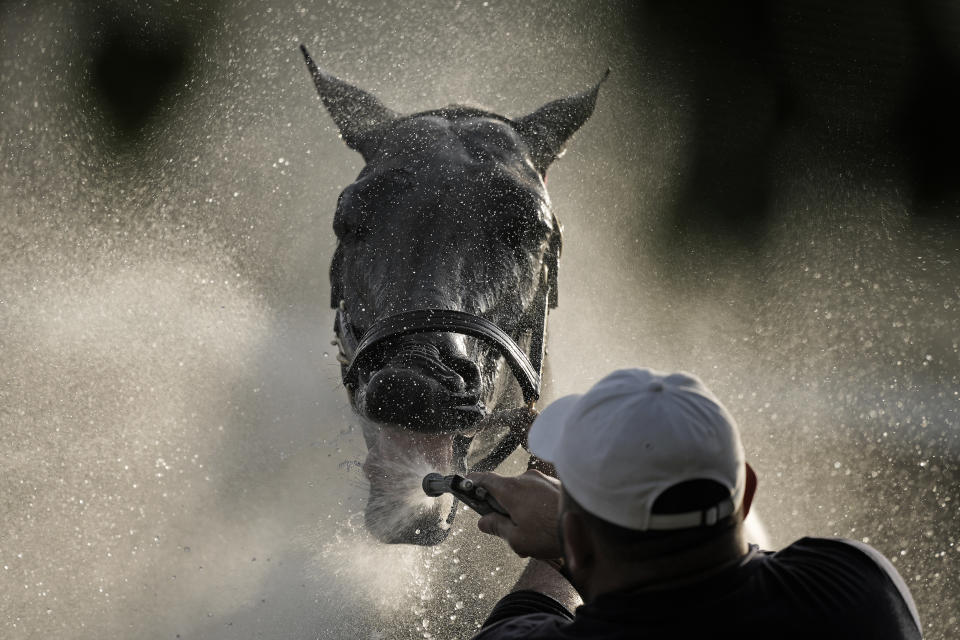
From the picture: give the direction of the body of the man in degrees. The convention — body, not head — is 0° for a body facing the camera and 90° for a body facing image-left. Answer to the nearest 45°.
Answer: approximately 135°

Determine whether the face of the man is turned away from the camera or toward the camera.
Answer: away from the camera
